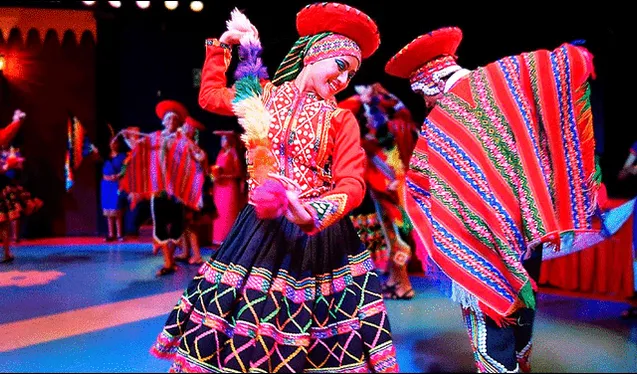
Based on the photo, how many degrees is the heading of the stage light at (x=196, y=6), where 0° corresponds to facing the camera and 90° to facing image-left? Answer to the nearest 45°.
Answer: approximately 0°

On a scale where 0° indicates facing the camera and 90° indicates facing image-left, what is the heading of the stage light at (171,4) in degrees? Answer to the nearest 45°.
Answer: approximately 0°

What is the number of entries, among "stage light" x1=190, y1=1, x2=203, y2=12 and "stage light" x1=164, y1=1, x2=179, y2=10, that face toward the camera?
2
